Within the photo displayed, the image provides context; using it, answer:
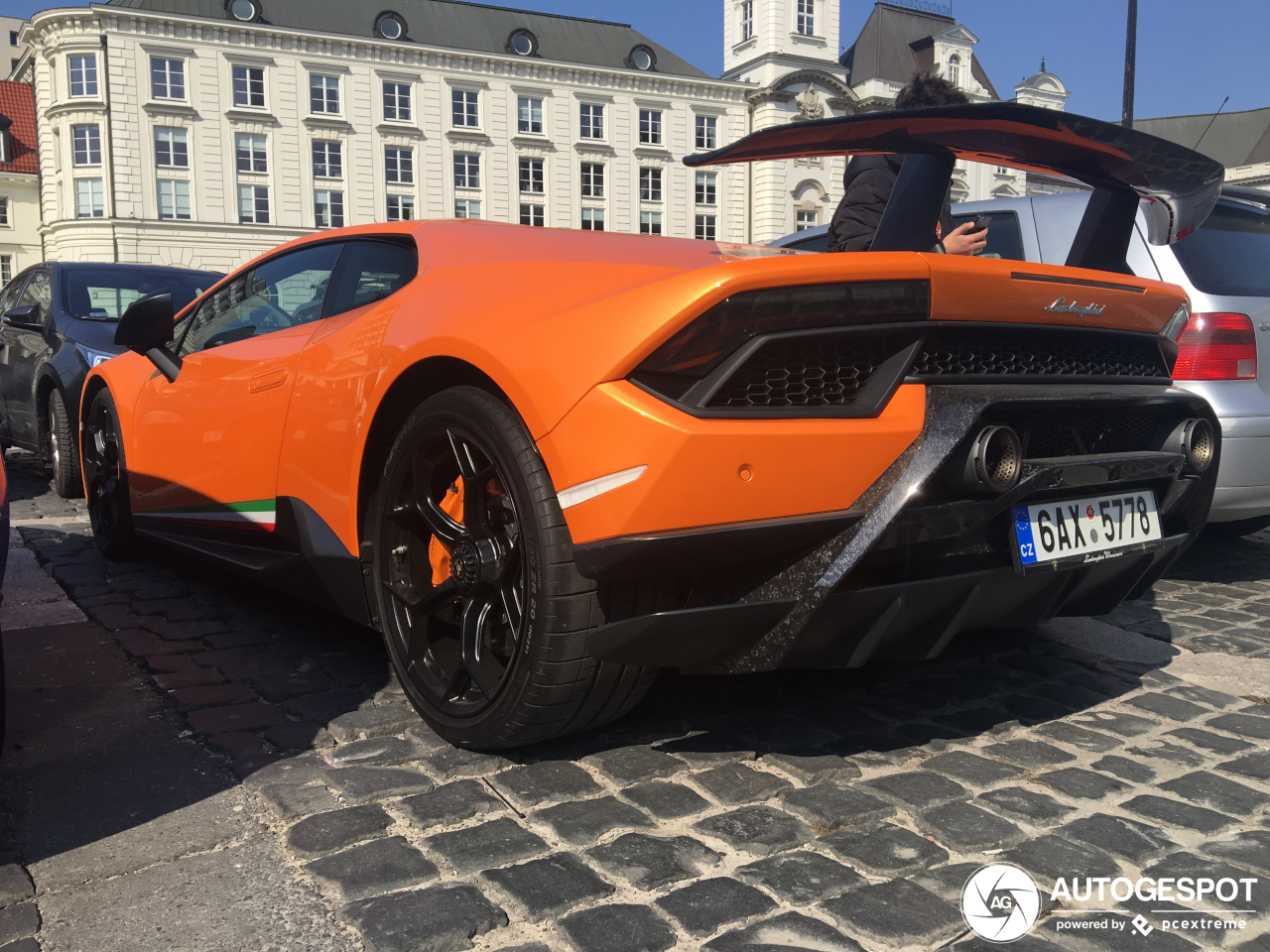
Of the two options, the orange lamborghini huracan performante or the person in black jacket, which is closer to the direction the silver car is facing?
the person in black jacket

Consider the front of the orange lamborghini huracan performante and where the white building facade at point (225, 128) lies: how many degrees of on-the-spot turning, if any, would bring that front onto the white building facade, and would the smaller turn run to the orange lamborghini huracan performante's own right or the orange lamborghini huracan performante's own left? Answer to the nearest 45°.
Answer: approximately 45° to the orange lamborghini huracan performante's own right

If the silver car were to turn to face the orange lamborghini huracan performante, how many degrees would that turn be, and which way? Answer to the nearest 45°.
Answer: approximately 90° to its left

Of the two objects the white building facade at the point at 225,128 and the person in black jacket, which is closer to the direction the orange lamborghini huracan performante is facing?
the white building facade

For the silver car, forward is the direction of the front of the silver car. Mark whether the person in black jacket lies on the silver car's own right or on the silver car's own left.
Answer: on the silver car's own left

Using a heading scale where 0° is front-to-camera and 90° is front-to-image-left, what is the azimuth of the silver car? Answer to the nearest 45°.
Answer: approximately 135°

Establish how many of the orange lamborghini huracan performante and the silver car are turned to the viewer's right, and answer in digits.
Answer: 0

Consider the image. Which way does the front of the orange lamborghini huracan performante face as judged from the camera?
facing away from the viewer and to the left of the viewer

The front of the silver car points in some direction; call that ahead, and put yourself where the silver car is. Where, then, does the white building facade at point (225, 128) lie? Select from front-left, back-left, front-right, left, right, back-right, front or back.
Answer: front

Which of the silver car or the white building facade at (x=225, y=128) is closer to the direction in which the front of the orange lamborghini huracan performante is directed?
the white building facade
